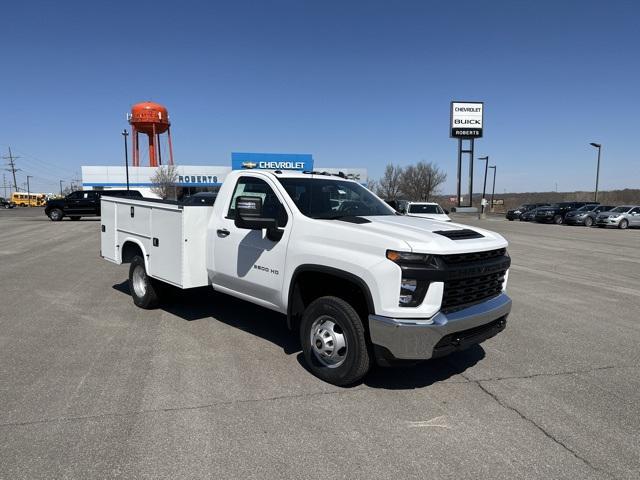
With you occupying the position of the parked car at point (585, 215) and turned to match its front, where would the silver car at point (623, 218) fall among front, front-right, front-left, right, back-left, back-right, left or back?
left

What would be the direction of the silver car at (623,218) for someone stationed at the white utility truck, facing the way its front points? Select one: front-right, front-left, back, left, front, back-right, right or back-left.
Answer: left

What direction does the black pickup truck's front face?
to the viewer's left

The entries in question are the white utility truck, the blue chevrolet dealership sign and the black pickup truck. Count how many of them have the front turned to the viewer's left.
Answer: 1

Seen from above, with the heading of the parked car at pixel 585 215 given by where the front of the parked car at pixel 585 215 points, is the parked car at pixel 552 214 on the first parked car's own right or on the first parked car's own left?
on the first parked car's own right

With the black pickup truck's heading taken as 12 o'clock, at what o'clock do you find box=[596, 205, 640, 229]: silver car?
The silver car is roughly at 7 o'clock from the black pickup truck.

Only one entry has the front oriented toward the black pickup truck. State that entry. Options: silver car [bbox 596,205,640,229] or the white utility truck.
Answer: the silver car

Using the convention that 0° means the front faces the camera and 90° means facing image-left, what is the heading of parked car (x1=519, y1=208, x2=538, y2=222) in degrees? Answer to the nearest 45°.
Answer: approximately 45°

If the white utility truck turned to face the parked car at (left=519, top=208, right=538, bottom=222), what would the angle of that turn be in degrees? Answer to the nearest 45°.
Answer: approximately 90° to its left

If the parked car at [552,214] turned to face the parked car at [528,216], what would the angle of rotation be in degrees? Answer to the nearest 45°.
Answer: approximately 90° to its right

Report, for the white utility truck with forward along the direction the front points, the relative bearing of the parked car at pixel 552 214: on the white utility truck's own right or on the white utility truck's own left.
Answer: on the white utility truck's own left

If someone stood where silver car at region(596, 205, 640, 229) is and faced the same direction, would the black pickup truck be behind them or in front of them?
in front

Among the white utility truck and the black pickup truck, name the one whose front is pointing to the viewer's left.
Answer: the black pickup truck

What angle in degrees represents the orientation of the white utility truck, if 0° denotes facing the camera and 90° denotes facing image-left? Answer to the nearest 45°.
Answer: approximately 315°

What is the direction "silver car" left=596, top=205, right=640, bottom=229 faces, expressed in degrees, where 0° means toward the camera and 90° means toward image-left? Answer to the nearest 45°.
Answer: approximately 45°
